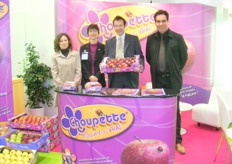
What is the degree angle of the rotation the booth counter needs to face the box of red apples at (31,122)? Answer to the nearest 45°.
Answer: approximately 135° to its right

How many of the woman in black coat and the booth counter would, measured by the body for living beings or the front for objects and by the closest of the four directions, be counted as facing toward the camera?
2

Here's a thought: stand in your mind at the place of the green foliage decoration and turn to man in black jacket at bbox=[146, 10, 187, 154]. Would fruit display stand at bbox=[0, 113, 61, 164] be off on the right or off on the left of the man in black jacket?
right

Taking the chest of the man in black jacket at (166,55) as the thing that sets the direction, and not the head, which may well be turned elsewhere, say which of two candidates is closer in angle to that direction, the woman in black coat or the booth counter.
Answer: the booth counter

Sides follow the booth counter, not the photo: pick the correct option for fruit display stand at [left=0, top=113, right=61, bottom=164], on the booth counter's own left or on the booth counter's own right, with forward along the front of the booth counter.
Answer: on the booth counter's own right

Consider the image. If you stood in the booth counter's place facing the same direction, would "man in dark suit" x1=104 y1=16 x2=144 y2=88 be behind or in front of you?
behind

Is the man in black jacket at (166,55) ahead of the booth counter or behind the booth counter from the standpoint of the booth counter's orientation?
behind

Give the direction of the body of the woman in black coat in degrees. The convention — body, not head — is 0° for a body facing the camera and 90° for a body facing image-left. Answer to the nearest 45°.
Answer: approximately 0°

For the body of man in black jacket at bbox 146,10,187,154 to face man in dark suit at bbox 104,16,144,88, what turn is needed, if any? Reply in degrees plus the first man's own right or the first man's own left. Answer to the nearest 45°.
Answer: approximately 90° to the first man's own right

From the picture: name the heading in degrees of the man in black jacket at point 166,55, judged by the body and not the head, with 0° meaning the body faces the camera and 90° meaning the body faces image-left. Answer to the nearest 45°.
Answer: approximately 0°
